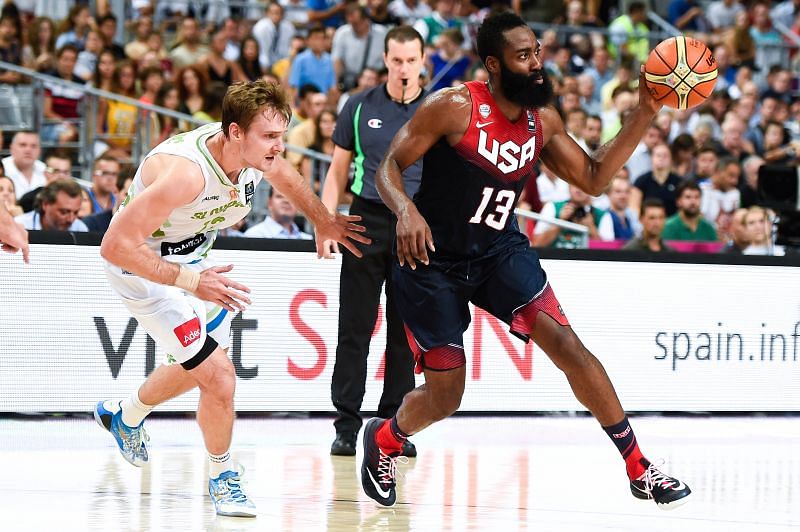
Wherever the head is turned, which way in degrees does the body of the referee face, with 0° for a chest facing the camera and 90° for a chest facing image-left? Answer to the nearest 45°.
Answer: approximately 0°

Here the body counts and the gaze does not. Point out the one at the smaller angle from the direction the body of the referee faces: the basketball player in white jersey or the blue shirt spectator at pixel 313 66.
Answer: the basketball player in white jersey

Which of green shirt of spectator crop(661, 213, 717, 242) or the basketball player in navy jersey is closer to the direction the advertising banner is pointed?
the basketball player in navy jersey

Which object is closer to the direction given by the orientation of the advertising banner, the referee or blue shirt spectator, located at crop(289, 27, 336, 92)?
the referee

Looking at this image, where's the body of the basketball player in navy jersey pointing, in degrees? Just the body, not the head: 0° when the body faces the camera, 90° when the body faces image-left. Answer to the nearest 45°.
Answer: approximately 315°

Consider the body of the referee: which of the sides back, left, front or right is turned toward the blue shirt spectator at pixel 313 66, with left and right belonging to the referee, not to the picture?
back

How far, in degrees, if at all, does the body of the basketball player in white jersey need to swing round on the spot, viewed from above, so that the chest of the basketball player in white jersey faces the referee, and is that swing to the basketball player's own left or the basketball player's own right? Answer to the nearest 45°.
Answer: approximately 90° to the basketball player's own left
